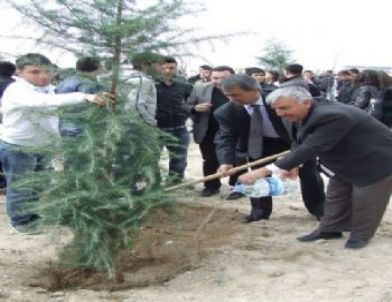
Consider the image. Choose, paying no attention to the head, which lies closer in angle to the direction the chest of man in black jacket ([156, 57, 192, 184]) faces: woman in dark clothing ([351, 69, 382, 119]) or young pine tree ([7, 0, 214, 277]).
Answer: the young pine tree

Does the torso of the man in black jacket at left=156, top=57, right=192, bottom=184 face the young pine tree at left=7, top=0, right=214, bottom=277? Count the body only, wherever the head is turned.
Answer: yes

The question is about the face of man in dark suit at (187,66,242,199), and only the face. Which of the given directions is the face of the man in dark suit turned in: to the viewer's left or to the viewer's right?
to the viewer's left

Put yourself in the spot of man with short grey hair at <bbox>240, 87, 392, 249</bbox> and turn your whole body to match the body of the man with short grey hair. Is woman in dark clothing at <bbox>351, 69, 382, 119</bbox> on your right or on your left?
on your right

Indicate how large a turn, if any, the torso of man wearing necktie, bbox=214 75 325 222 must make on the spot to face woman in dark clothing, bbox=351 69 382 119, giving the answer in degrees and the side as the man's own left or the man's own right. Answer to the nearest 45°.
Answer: approximately 180°

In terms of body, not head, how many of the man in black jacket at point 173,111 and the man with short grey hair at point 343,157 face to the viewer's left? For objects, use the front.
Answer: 1

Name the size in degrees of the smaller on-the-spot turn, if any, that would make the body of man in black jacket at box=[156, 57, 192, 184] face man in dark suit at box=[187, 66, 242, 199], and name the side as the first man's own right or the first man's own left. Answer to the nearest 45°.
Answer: approximately 135° to the first man's own left

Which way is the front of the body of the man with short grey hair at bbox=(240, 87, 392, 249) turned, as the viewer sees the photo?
to the viewer's left
